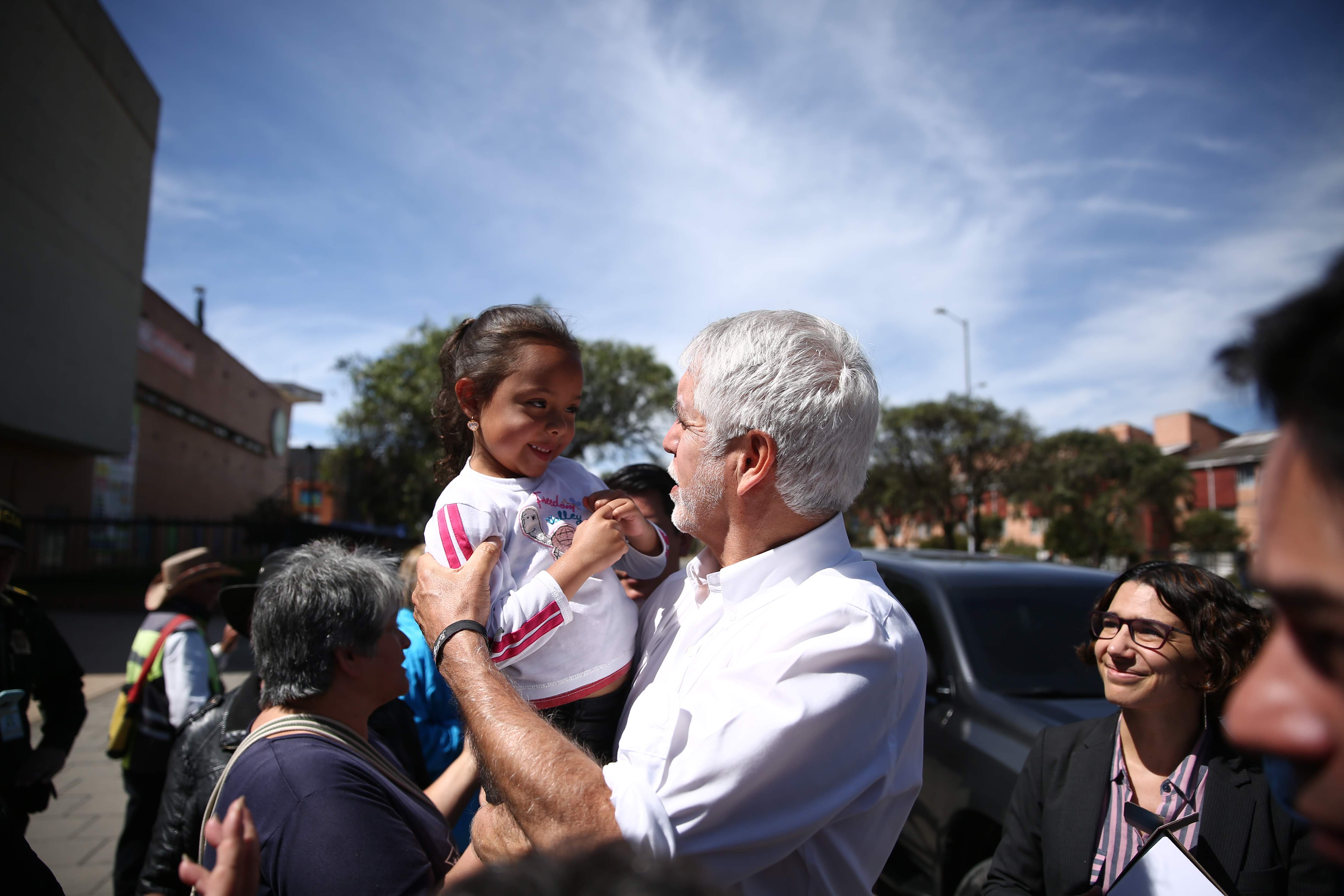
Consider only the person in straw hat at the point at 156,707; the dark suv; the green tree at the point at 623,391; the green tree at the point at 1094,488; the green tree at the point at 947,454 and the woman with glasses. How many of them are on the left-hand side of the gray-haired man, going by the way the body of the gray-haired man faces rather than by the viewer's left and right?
0

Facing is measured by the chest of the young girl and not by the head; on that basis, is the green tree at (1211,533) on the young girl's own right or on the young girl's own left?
on the young girl's own left

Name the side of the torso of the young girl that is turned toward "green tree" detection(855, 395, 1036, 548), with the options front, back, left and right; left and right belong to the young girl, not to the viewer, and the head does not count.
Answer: left

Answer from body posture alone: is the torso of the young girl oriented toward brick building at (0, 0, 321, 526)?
no

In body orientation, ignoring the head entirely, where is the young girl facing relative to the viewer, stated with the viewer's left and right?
facing the viewer and to the right of the viewer

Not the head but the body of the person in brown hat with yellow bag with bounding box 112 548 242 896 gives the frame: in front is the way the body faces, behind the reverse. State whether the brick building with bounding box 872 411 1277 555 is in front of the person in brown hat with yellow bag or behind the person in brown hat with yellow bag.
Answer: in front

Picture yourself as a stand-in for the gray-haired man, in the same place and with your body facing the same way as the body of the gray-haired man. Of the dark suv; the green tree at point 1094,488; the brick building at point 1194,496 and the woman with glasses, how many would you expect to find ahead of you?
0

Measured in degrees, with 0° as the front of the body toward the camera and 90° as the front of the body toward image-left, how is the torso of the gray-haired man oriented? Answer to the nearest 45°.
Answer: approximately 90°

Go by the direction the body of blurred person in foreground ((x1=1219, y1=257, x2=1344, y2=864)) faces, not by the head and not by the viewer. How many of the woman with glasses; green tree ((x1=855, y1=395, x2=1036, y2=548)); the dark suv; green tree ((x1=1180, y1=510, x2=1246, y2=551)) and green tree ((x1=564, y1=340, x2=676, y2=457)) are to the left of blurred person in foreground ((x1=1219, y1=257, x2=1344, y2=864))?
0

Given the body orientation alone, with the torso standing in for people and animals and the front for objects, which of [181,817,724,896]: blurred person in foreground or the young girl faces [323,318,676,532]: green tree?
the blurred person in foreground

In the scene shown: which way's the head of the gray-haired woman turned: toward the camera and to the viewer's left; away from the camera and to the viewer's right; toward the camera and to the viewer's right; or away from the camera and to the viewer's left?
away from the camera and to the viewer's right

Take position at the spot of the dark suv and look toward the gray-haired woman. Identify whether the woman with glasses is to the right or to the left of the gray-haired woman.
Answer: left

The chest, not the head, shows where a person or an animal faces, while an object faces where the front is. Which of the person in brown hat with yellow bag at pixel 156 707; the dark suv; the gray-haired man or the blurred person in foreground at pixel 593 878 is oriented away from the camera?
the blurred person in foreground

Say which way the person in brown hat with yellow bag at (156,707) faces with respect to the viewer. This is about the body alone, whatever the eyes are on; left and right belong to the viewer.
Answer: facing to the right of the viewer

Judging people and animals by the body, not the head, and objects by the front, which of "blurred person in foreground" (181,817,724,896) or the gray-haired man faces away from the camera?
the blurred person in foreground

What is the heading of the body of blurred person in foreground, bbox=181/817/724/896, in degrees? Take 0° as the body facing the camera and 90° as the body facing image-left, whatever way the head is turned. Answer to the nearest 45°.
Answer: approximately 180°
